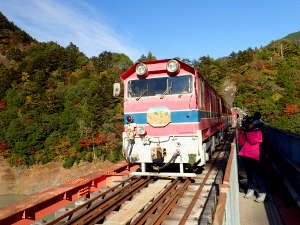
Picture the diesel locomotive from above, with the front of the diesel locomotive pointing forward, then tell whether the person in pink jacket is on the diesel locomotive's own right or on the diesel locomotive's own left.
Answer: on the diesel locomotive's own left

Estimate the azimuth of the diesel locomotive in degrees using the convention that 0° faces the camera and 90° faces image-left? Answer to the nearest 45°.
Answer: approximately 0°
